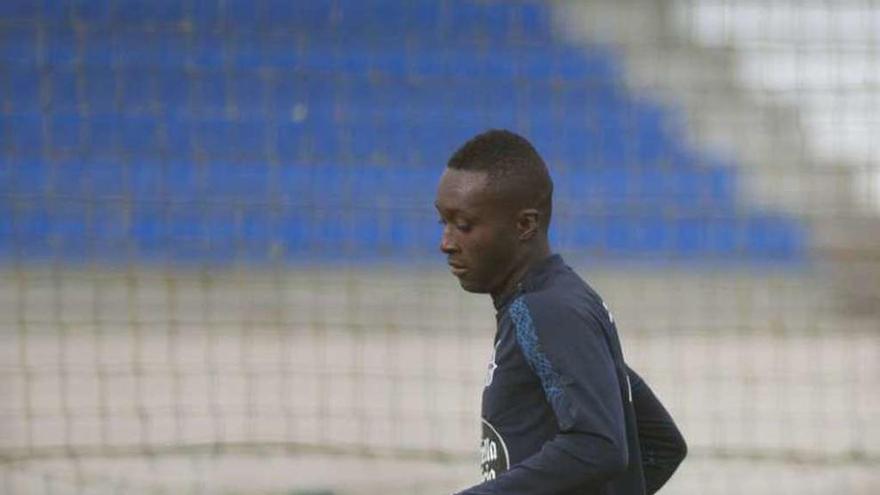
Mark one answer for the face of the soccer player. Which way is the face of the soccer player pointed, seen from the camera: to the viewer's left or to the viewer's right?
to the viewer's left

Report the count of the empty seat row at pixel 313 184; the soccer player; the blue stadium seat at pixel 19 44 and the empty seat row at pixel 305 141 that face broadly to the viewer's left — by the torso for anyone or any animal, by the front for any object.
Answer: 1

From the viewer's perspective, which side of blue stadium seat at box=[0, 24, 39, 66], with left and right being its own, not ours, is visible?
front

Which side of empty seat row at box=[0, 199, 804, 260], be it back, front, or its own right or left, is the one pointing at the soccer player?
front

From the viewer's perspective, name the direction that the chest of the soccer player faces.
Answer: to the viewer's left

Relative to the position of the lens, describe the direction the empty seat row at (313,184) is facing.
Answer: facing the viewer

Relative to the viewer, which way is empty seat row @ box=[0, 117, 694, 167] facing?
toward the camera

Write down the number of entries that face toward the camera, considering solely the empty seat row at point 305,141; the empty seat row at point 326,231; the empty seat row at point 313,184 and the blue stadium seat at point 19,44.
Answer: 4

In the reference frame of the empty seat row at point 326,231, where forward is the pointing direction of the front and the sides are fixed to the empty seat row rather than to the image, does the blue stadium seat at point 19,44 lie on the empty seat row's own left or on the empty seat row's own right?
on the empty seat row's own right

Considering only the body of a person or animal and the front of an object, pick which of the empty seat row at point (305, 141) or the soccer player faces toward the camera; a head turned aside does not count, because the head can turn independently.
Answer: the empty seat row

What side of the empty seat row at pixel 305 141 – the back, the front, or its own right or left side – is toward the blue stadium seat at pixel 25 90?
right

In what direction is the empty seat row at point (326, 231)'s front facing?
toward the camera

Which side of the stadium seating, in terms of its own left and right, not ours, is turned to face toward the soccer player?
front

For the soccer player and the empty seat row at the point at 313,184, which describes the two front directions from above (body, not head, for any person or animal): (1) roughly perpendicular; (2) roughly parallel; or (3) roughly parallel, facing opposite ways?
roughly perpendicular

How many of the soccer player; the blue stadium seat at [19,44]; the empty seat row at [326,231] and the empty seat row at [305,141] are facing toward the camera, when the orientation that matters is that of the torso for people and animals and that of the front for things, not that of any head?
3
